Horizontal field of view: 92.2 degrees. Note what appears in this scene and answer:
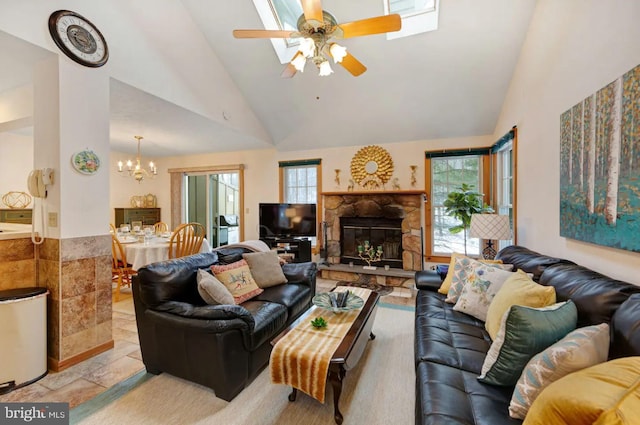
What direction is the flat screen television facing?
toward the camera

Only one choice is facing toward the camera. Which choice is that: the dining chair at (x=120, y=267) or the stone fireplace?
the stone fireplace

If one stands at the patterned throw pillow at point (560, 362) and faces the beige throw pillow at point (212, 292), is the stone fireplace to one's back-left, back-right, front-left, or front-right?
front-right

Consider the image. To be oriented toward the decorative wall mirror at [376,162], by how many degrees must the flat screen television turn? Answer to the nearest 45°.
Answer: approximately 90° to its left

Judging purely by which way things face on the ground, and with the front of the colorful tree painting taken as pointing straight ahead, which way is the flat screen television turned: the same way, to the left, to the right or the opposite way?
to the left

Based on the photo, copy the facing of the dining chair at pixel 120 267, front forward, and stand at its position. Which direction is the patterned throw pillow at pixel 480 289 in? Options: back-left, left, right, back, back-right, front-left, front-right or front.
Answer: right

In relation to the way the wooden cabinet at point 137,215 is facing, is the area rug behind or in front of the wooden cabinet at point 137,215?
in front

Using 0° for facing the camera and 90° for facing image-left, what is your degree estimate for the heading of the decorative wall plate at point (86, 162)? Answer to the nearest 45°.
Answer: approximately 0°

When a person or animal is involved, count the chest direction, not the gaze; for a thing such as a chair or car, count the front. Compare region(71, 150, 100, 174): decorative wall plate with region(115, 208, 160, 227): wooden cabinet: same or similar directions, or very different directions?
same or similar directions

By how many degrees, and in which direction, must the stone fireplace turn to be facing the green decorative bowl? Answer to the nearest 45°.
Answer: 0° — it already faces it

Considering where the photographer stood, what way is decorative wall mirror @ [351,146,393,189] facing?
facing the viewer

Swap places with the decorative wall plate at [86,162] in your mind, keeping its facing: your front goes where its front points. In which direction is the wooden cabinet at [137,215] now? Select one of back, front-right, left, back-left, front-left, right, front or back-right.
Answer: back

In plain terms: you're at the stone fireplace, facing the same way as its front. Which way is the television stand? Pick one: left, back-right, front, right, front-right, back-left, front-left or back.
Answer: right

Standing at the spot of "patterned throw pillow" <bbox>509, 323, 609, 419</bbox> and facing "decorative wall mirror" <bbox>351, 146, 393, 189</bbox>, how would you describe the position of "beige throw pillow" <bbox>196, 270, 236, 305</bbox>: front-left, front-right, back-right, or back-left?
front-left

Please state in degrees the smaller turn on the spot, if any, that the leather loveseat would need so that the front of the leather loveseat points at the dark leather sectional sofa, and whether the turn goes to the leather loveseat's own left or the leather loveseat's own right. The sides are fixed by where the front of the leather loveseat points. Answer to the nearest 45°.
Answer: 0° — it already faces it

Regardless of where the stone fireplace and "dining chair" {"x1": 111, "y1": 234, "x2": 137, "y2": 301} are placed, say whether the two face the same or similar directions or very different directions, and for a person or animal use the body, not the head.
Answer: very different directions

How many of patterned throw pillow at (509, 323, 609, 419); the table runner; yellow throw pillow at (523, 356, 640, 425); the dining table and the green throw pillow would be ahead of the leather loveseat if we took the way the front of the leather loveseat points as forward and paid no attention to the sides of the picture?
4

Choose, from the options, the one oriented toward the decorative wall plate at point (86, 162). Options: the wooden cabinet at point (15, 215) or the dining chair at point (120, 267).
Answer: the wooden cabinet

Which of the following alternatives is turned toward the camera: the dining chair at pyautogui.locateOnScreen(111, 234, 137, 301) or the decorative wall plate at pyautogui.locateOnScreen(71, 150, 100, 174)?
the decorative wall plate

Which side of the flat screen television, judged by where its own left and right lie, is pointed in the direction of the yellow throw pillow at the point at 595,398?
front

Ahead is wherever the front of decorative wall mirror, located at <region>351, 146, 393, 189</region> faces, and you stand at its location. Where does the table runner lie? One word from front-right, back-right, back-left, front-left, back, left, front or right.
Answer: front
